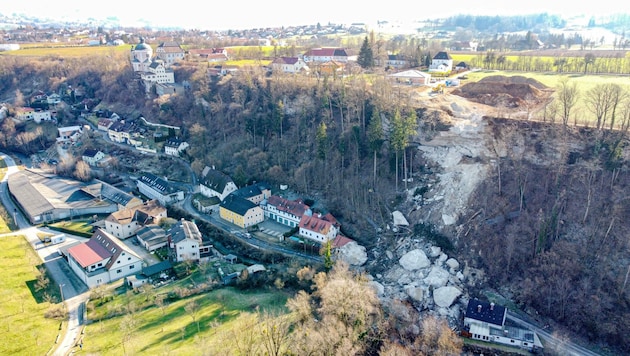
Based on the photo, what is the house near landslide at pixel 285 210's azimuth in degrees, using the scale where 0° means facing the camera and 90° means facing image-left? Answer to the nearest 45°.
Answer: approximately 45°

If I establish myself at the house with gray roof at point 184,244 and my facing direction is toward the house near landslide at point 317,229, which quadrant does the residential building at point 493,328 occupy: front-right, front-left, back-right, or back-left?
front-right

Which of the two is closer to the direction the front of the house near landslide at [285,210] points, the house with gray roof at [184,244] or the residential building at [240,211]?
the house with gray roof

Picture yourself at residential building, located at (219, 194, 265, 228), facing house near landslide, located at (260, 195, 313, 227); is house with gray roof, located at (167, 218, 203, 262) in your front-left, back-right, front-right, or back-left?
back-right

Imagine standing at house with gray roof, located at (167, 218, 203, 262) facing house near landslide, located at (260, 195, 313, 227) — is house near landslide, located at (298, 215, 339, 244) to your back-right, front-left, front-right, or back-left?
front-right

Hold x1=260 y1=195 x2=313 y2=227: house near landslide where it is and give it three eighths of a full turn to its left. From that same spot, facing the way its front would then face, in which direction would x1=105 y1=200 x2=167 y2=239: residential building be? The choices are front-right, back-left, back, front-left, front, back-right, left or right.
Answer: back

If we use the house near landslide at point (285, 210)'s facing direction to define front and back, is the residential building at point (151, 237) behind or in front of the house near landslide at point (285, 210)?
in front

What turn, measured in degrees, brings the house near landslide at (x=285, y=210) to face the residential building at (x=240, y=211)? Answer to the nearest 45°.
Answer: approximately 45° to its right

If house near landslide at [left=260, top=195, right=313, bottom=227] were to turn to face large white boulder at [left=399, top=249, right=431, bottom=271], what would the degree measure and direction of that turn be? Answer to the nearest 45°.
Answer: approximately 90° to its left

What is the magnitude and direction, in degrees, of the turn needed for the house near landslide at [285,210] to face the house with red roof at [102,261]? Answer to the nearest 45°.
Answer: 0° — it already faces it

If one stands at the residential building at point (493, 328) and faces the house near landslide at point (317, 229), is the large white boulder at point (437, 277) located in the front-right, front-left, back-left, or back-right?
front-right

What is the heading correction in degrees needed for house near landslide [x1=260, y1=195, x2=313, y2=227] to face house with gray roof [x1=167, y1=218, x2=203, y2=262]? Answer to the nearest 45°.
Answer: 0° — it already faces it
